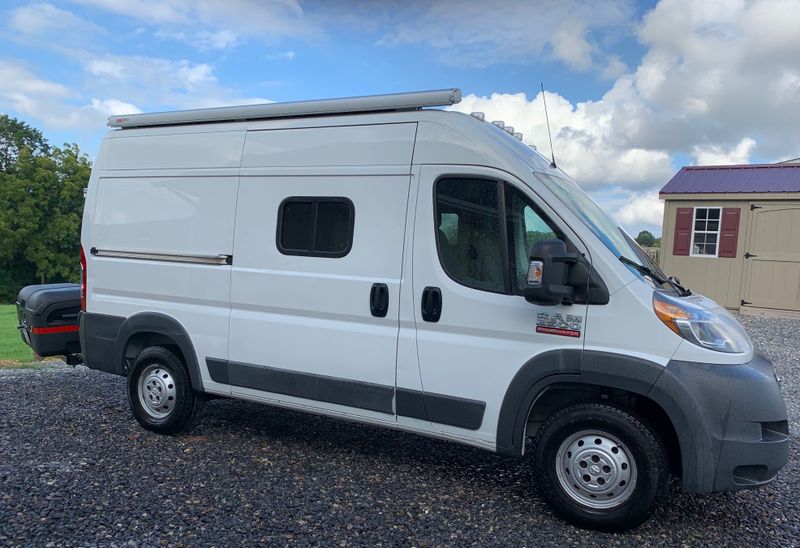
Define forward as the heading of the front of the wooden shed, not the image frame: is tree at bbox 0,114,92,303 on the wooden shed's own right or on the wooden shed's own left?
on the wooden shed's own right

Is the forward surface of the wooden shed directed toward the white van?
yes

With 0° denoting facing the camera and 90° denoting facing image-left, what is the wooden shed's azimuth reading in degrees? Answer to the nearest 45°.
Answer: approximately 0°

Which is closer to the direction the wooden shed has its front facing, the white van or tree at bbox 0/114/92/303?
the white van
